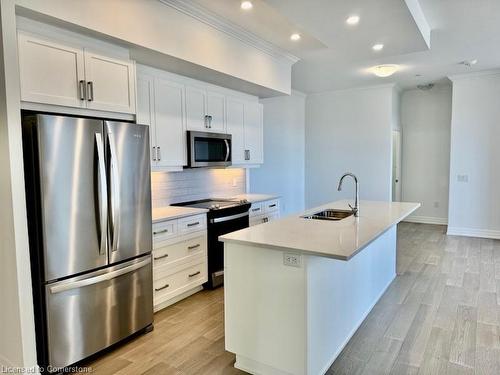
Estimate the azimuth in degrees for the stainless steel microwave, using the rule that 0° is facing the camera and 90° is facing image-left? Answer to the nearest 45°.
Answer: approximately 315°

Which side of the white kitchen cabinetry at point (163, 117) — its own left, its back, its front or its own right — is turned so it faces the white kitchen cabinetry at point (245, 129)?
left

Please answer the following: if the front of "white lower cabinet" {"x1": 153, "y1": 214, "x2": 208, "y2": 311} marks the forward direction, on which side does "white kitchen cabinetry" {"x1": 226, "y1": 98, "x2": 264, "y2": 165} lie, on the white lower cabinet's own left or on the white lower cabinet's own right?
on the white lower cabinet's own left

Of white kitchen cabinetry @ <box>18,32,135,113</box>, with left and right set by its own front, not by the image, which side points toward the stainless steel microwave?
left

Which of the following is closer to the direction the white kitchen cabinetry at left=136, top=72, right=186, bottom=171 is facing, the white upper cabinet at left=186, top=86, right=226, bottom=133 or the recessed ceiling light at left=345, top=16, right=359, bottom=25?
the recessed ceiling light

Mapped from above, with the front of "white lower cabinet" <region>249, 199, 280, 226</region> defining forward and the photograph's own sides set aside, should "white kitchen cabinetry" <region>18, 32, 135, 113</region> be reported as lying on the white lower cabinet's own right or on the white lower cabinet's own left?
on the white lower cabinet's own right

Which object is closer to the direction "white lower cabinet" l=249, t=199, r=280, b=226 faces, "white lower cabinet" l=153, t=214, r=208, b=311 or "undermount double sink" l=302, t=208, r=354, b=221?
the undermount double sink

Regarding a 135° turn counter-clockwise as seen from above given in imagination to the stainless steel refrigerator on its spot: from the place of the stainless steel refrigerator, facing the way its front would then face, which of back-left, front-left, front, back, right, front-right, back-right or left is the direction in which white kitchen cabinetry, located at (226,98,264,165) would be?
front-right

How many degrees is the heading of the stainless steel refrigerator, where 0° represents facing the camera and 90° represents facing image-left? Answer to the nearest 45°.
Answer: approximately 315°
